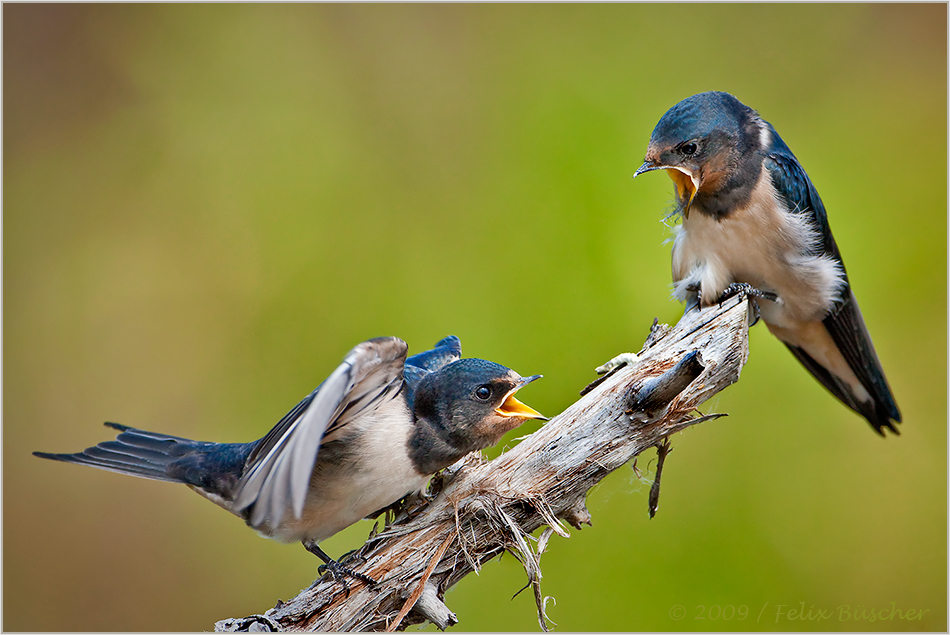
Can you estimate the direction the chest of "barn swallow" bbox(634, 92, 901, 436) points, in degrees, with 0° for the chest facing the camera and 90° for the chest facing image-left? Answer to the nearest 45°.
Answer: approximately 45°

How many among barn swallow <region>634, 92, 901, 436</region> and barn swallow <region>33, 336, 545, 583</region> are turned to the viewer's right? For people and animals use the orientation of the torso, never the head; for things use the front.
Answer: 1

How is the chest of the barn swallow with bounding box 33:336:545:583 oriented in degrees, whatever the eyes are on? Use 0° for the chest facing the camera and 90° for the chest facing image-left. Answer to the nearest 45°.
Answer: approximately 270°

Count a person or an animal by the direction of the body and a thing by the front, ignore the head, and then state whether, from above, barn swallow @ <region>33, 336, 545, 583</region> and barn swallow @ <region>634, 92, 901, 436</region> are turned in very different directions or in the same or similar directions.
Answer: very different directions

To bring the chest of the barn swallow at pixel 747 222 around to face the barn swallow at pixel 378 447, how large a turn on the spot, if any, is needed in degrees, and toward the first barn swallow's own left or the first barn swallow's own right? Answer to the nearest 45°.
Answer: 0° — it already faces it
